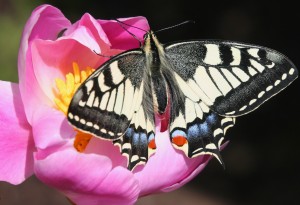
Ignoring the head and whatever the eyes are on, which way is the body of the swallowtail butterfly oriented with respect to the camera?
away from the camera
